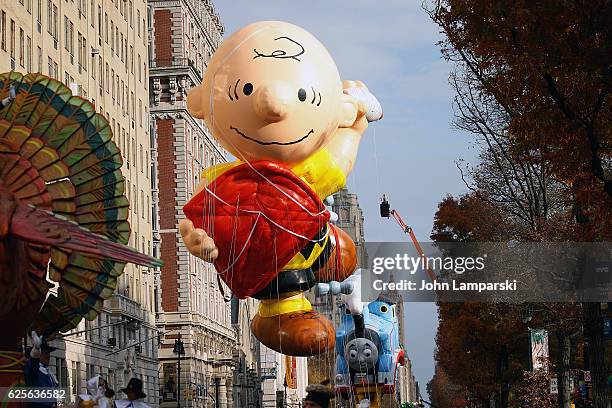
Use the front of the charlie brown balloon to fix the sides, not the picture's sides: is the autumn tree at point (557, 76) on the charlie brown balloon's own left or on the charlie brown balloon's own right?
on the charlie brown balloon's own left

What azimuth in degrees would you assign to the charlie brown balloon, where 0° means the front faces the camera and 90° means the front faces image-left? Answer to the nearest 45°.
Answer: approximately 0°

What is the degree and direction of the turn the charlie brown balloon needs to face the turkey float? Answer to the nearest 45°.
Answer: approximately 90° to its right
